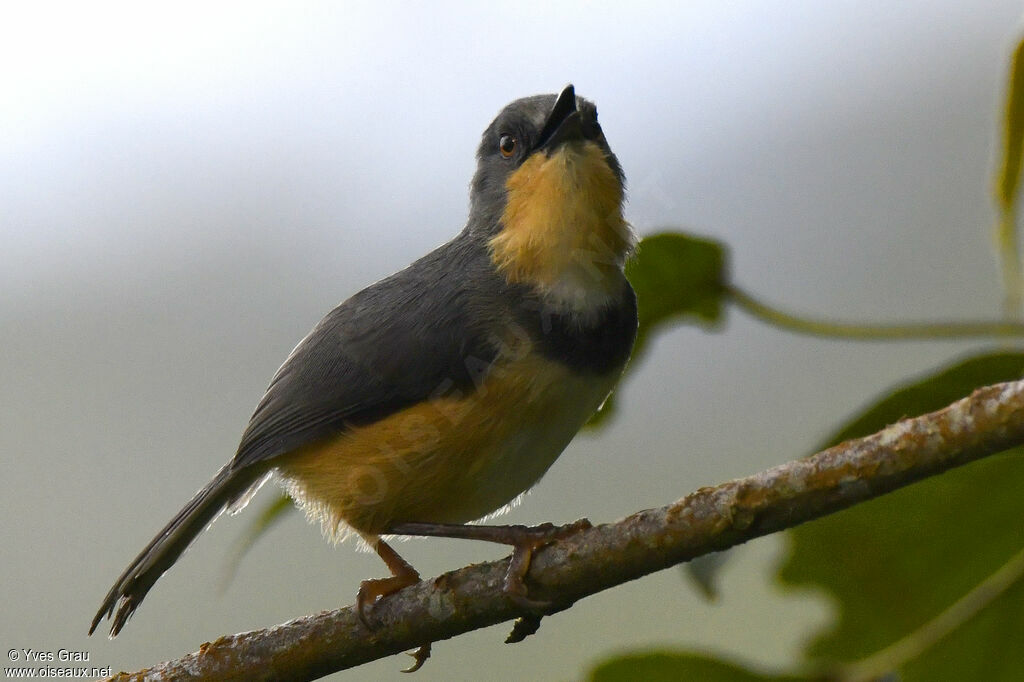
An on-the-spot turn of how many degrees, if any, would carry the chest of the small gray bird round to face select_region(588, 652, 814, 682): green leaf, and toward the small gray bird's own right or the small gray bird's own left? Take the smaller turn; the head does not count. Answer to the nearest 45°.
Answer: approximately 45° to the small gray bird's own left

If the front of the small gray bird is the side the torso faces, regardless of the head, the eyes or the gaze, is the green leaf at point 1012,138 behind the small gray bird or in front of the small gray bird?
in front

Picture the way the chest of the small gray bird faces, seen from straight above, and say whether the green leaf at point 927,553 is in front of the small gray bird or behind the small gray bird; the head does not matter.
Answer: in front

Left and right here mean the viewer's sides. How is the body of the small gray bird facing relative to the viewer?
facing the viewer and to the right of the viewer
